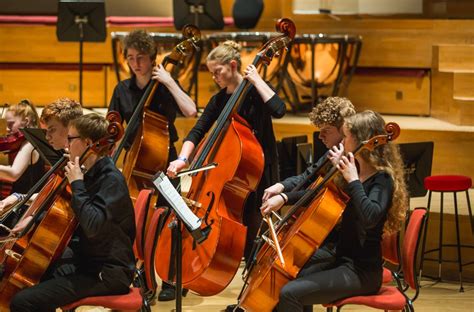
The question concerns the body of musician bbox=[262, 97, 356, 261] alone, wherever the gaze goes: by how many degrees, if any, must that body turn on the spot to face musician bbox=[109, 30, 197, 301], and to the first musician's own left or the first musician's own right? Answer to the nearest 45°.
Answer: approximately 90° to the first musician's own right

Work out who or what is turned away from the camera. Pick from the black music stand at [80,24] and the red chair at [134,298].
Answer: the black music stand

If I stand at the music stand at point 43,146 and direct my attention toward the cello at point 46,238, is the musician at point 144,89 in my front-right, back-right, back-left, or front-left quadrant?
back-left

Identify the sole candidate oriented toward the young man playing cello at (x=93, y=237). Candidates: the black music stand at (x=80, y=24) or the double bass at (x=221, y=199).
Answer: the double bass

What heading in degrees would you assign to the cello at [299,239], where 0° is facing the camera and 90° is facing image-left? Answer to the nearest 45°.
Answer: approximately 90°

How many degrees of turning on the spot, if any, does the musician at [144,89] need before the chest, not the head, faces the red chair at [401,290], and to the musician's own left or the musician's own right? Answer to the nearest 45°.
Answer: approximately 90° to the musician's own left

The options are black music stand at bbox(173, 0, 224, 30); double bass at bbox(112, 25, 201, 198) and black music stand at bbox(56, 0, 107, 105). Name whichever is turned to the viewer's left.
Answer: the double bass

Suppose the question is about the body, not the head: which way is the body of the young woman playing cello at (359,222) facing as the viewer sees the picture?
to the viewer's left

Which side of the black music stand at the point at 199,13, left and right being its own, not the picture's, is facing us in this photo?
back
